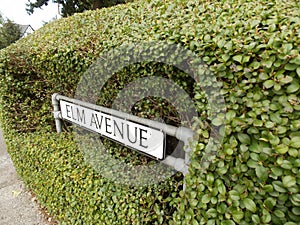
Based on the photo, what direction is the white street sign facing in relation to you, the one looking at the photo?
facing the viewer and to the left of the viewer
